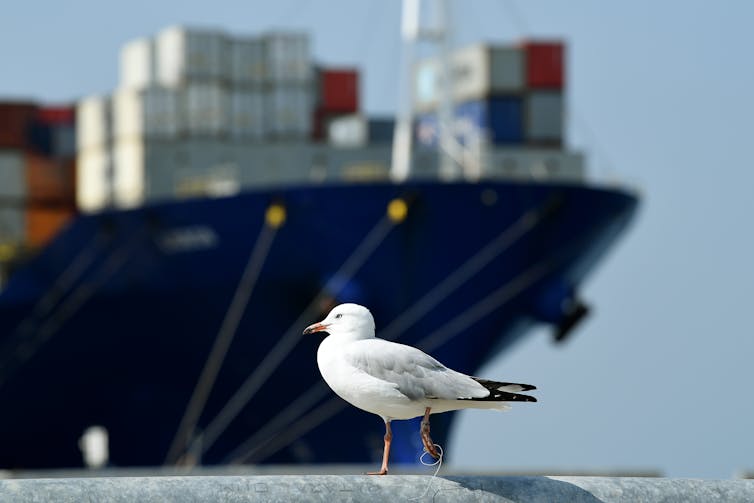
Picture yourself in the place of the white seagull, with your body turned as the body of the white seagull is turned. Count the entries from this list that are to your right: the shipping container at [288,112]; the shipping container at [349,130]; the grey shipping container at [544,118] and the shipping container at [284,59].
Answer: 4

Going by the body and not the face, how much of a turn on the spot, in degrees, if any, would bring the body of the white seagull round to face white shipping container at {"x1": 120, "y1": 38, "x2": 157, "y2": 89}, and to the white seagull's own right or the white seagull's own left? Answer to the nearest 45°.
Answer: approximately 90° to the white seagull's own right

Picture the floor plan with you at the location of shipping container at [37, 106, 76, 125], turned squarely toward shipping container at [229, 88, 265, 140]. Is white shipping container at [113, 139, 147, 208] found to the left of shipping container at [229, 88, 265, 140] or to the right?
right

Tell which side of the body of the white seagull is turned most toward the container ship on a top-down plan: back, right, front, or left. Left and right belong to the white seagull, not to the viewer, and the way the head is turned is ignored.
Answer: right

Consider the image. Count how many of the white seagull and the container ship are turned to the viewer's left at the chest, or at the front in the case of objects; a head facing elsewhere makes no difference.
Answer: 1

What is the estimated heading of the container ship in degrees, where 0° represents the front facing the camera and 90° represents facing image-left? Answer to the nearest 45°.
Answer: approximately 315°

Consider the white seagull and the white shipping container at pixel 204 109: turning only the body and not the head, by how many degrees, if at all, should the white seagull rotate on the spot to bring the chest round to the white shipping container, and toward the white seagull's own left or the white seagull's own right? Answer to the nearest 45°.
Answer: approximately 90° to the white seagull's own right

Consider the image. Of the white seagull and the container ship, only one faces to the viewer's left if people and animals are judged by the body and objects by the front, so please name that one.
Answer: the white seagull

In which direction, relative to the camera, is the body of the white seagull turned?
to the viewer's left

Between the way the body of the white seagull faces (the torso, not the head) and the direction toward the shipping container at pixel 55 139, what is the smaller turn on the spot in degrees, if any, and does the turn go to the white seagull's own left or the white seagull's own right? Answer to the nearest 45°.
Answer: approximately 90° to the white seagull's own right
